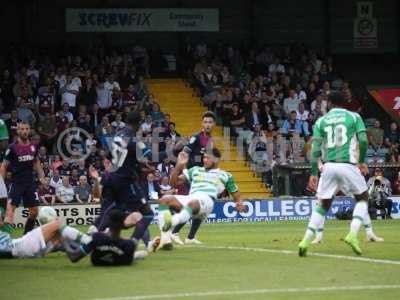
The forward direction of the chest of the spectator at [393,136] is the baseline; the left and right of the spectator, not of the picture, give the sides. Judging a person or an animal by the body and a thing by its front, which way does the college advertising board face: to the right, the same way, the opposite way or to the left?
the same way

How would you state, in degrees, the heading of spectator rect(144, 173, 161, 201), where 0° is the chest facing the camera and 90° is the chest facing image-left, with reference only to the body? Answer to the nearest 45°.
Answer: approximately 0°

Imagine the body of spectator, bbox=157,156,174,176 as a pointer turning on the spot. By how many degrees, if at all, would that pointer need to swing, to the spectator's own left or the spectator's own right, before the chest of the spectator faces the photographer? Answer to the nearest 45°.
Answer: approximately 90° to the spectator's own left

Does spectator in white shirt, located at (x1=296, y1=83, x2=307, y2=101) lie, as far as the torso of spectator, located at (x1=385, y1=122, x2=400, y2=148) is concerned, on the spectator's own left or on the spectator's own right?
on the spectator's own right

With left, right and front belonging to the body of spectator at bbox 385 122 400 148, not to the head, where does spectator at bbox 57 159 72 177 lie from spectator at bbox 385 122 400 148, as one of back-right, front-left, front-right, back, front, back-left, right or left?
front-right

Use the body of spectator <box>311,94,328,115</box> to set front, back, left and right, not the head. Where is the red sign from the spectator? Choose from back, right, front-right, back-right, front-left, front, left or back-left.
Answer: back-left

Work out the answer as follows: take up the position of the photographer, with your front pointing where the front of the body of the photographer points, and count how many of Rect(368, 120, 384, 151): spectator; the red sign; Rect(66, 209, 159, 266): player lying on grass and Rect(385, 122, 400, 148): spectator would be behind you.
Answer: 3

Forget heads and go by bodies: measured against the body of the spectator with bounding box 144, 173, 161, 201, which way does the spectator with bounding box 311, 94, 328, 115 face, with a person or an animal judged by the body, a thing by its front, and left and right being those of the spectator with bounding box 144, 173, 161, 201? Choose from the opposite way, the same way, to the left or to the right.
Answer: the same way

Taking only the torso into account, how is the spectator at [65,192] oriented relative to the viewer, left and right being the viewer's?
facing the viewer

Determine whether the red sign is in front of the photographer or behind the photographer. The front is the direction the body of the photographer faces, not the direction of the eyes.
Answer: behind

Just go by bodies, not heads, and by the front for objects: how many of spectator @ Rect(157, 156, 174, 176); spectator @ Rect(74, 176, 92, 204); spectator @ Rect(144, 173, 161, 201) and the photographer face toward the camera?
4

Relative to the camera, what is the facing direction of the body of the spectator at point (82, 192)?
toward the camera

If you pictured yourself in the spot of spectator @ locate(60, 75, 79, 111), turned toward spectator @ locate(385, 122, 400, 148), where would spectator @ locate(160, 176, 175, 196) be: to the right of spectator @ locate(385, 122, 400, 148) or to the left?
right

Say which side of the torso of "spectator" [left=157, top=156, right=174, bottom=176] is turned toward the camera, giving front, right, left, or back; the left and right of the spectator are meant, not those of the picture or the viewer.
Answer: front

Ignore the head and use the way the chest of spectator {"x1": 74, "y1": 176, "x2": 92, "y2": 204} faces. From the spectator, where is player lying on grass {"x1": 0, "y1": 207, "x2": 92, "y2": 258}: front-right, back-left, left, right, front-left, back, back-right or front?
front

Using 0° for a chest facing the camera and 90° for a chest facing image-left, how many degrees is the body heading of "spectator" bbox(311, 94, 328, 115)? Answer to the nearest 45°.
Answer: approximately 0°
